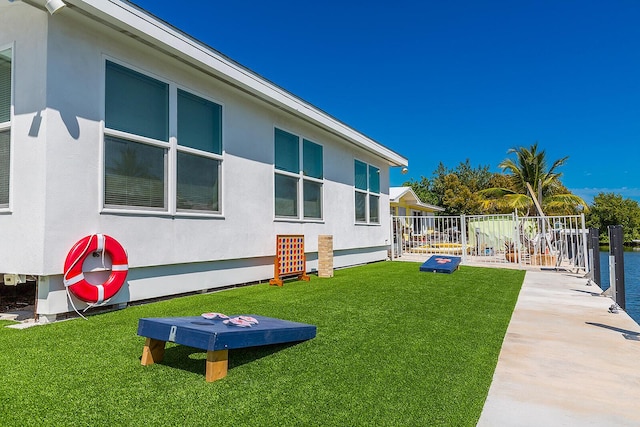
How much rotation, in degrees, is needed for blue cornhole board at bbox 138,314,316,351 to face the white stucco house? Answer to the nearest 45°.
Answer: approximately 45° to its left

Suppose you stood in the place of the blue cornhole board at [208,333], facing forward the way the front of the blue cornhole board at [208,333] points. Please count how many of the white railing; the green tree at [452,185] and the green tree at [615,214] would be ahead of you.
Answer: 3

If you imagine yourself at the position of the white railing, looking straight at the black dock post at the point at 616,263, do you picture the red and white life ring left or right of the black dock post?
right

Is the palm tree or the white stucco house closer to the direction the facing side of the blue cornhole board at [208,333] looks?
the palm tree

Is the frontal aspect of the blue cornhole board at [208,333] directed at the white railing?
yes

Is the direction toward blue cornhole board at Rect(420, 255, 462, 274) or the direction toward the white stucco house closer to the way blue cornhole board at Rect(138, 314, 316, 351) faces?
the blue cornhole board

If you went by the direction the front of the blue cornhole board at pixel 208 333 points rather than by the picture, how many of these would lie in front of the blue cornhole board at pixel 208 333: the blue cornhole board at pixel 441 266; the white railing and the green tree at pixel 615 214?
3

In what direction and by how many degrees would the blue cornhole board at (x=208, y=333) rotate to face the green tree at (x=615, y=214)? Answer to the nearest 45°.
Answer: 0° — it already faces it

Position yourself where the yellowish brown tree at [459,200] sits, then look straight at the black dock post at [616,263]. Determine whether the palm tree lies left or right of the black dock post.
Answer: left

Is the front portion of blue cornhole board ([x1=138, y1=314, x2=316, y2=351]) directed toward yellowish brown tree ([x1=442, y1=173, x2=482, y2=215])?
yes

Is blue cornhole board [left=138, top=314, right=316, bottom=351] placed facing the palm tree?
yes
